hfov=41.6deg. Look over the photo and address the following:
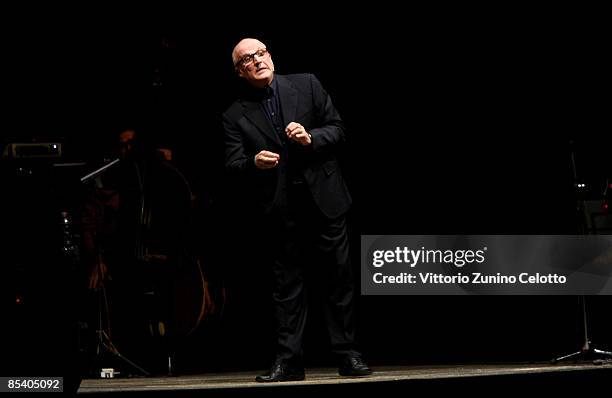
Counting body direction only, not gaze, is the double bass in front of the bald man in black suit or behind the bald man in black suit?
behind

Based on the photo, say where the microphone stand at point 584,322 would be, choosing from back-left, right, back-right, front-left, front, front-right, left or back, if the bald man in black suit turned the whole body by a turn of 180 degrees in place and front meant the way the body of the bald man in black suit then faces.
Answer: front-right

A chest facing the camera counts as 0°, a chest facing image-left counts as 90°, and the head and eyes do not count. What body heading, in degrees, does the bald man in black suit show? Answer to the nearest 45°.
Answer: approximately 0°
